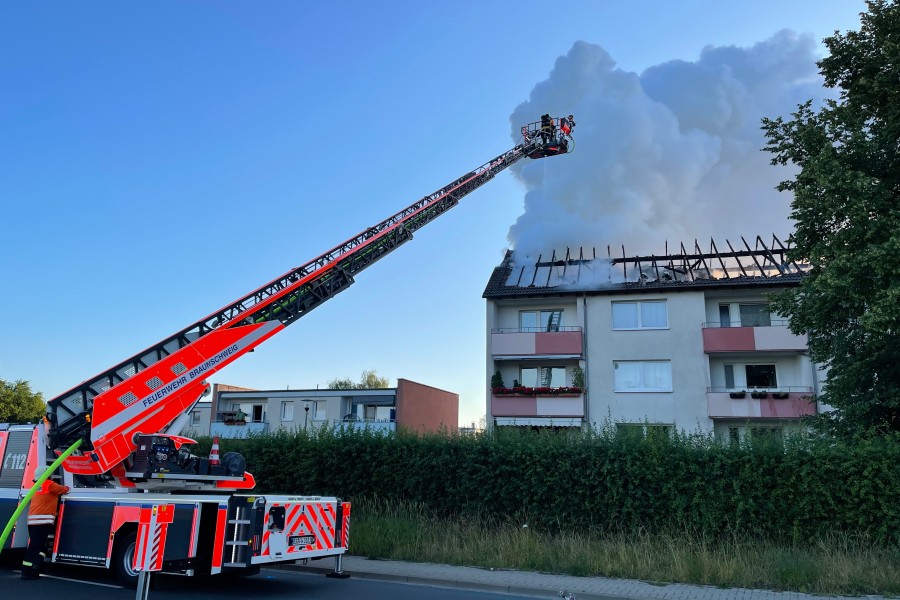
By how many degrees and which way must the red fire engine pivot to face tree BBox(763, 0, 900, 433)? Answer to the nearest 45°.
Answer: approximately 135° to its right

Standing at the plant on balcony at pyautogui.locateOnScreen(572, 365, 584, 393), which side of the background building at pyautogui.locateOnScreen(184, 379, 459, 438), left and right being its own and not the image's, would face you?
left

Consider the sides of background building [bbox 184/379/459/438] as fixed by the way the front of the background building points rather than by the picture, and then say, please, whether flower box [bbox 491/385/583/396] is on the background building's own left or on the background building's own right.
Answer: on the background building's own left

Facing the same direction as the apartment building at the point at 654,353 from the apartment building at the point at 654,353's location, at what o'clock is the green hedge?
The green hedge is roughly at 12 o'clock from the apartment building.

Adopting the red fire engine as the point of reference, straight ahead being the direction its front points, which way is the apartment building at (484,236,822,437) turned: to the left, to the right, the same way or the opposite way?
to the left

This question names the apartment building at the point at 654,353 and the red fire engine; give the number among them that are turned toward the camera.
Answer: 1

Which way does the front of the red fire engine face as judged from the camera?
facing away from the viewer and to the left of the viewer

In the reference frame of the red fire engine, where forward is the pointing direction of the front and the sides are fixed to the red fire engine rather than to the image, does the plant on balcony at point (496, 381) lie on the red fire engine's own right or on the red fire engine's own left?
on the red fire engine's own right

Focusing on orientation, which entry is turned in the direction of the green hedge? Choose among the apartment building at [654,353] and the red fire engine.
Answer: the apartment building

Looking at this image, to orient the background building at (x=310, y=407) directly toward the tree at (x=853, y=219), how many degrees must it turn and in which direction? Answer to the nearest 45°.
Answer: approximately 45° to its left

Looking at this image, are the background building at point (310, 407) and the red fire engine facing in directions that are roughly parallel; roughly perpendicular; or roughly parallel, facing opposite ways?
roughly perpendicular

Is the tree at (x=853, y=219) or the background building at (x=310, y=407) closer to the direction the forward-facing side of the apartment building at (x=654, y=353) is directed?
the tree
